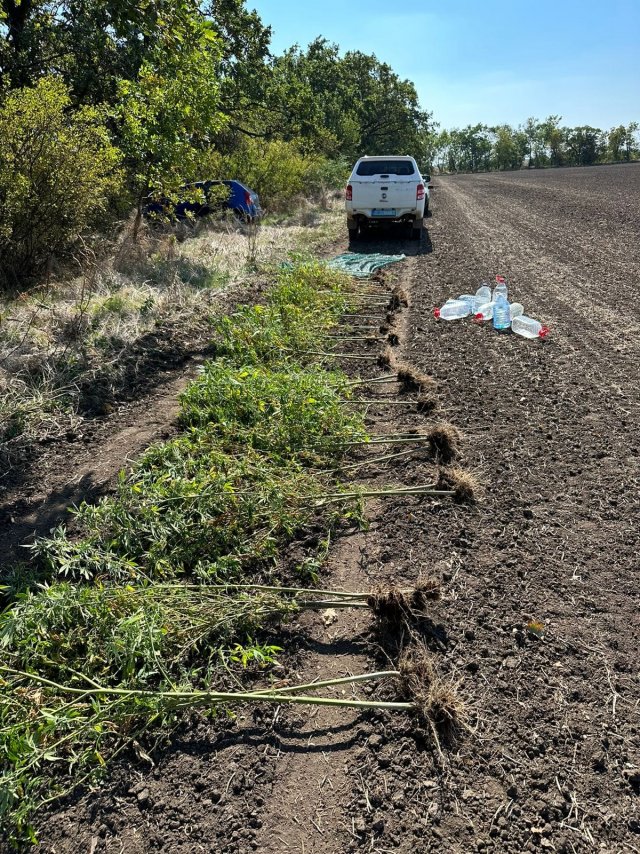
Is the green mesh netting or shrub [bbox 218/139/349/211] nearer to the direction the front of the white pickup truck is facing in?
the shrub

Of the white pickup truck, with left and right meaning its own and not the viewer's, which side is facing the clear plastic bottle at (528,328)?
back

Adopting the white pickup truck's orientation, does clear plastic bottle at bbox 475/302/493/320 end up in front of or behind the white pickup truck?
behind

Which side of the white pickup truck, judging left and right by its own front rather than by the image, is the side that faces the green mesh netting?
back

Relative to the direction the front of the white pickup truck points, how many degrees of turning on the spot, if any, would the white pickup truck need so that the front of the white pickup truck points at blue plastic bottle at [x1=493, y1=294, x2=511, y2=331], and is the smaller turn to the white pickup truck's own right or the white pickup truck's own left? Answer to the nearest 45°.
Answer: approximately 180°

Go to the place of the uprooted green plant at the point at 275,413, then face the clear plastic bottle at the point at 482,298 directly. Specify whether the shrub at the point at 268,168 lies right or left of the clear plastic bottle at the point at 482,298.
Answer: left

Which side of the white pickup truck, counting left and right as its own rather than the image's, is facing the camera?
back

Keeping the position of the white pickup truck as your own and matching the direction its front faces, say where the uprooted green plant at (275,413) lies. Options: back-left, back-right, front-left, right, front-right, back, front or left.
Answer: back

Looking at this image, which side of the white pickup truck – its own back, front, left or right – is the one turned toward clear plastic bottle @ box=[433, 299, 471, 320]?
back

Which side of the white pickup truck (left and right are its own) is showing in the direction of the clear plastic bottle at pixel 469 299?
back
